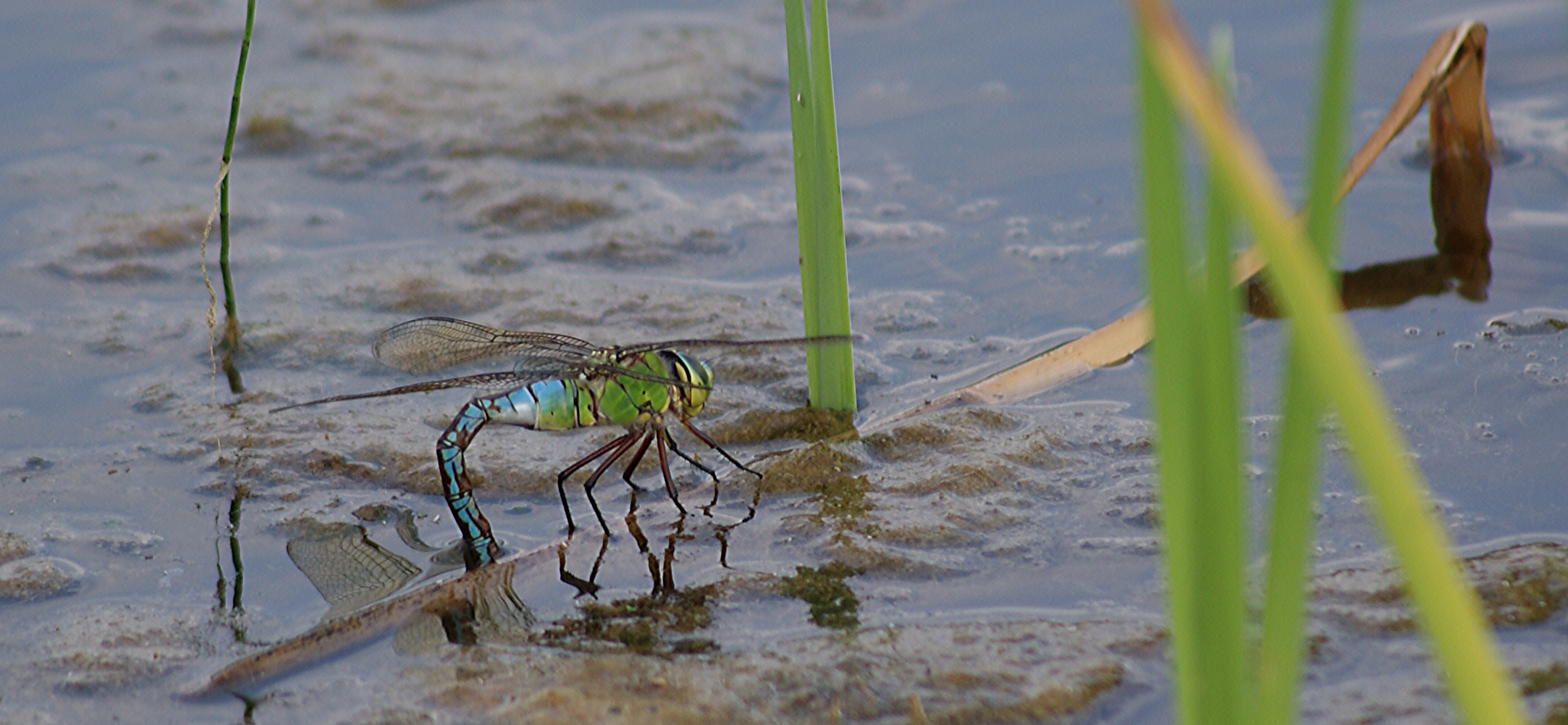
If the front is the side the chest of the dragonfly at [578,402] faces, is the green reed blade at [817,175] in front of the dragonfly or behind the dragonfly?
in front

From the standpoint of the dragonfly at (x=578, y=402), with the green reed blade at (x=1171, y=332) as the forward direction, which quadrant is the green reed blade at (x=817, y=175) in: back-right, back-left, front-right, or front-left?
front-left

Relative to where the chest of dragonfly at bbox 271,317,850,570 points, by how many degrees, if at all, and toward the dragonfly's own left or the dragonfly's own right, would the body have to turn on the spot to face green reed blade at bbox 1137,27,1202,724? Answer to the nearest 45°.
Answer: approximately 90° to the dragonfly's own right

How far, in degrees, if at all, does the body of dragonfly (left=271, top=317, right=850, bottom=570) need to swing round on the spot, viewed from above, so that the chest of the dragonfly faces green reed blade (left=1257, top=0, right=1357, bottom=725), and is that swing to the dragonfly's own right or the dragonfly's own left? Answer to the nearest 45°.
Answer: approximately 90° to the dragonfly's own right

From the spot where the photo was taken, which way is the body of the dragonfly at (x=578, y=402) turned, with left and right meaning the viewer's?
facing to the right of the viewer

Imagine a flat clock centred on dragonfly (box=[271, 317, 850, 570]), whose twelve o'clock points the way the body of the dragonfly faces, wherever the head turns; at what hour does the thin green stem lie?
The thin green stem is roughly at 7 o'clock from the dragonfly.

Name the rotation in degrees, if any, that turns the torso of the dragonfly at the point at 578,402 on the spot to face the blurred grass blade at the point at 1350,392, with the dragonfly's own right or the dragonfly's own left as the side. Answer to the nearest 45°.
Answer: approximately 90° to the dragonfly's own right

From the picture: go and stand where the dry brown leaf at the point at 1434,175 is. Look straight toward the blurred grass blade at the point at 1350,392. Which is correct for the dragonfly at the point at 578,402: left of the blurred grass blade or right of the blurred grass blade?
right

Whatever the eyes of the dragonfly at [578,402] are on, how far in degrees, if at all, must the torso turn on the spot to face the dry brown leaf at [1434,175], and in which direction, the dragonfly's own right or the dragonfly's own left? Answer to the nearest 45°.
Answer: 0° — it already faces it

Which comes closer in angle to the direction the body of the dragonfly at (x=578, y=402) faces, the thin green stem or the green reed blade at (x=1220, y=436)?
the green reed blade

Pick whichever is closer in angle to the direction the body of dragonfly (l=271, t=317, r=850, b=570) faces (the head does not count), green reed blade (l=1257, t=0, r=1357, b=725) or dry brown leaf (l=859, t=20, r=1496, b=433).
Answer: the dry brown leaf

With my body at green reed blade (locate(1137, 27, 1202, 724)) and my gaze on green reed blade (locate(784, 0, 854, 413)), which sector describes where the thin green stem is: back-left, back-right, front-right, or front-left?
front-left

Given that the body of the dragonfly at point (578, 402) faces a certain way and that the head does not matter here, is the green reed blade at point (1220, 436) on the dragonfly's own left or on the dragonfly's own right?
on the dragonfly's own right
